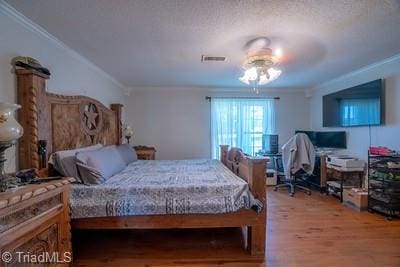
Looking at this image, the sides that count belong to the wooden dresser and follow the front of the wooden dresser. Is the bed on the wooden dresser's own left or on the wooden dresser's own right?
on the wooden dresser's own left

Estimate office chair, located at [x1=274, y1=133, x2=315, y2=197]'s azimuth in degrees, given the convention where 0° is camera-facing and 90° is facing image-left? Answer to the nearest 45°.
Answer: approximately 135°

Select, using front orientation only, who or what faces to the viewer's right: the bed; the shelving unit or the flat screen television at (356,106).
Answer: the bed

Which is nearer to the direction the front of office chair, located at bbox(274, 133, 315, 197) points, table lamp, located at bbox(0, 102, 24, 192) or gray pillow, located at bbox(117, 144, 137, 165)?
the gray pillow

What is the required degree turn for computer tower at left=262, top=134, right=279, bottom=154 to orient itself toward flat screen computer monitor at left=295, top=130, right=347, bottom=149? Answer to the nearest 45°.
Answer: approximately 90° to its left

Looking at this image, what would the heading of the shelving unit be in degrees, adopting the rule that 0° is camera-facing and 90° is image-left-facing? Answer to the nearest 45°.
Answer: approximately 45°

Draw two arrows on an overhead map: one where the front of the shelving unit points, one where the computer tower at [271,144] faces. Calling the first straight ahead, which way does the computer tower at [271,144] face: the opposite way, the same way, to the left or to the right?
to the left

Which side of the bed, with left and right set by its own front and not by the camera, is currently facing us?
right
